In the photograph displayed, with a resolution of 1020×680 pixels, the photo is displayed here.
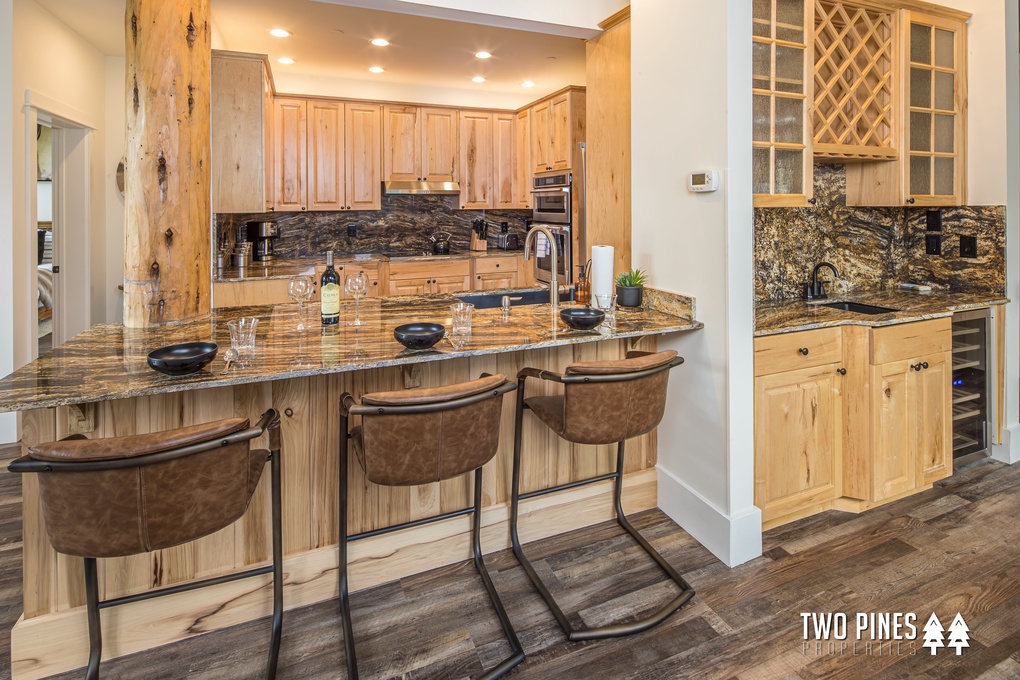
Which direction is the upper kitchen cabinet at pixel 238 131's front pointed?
to the viewer's right

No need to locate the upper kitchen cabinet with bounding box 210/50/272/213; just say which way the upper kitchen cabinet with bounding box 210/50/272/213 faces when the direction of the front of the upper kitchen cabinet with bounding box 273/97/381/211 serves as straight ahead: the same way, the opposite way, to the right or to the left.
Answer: to the left

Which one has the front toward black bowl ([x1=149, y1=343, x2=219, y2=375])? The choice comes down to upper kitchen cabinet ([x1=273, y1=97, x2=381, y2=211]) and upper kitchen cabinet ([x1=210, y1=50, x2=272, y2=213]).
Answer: upper kitchen cabinet ([x1=273, y1=97, x2=381, y2=211])

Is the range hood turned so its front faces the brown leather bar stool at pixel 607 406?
yes

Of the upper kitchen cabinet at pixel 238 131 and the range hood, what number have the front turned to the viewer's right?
1

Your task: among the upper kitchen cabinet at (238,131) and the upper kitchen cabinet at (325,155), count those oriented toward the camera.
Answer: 1
